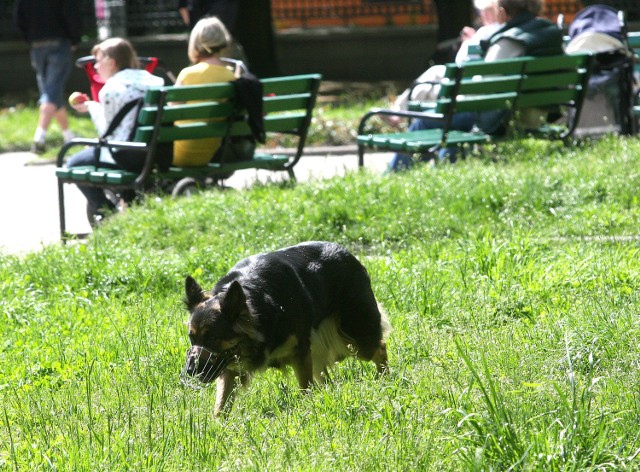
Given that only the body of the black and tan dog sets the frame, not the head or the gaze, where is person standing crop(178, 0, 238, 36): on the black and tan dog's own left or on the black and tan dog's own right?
on the black and tan dog's own right

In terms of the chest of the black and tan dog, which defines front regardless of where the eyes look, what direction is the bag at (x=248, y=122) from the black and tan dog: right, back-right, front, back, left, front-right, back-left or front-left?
back-right

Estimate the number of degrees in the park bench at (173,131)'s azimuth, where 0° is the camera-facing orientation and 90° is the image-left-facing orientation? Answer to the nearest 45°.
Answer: approximately 135°

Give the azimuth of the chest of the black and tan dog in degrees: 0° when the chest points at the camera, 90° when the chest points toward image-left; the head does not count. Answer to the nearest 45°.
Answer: approximately 45°

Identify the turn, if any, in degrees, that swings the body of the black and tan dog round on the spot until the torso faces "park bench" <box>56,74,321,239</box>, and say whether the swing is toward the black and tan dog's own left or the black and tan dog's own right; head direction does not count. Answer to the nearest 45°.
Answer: approximately 135° to the black and tan dog's own right

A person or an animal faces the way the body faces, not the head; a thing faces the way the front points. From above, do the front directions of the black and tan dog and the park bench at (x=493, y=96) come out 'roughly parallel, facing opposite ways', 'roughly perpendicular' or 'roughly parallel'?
roughly perpendicular

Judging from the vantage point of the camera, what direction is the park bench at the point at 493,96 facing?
facing away from the viewer and to the left of the viewer
